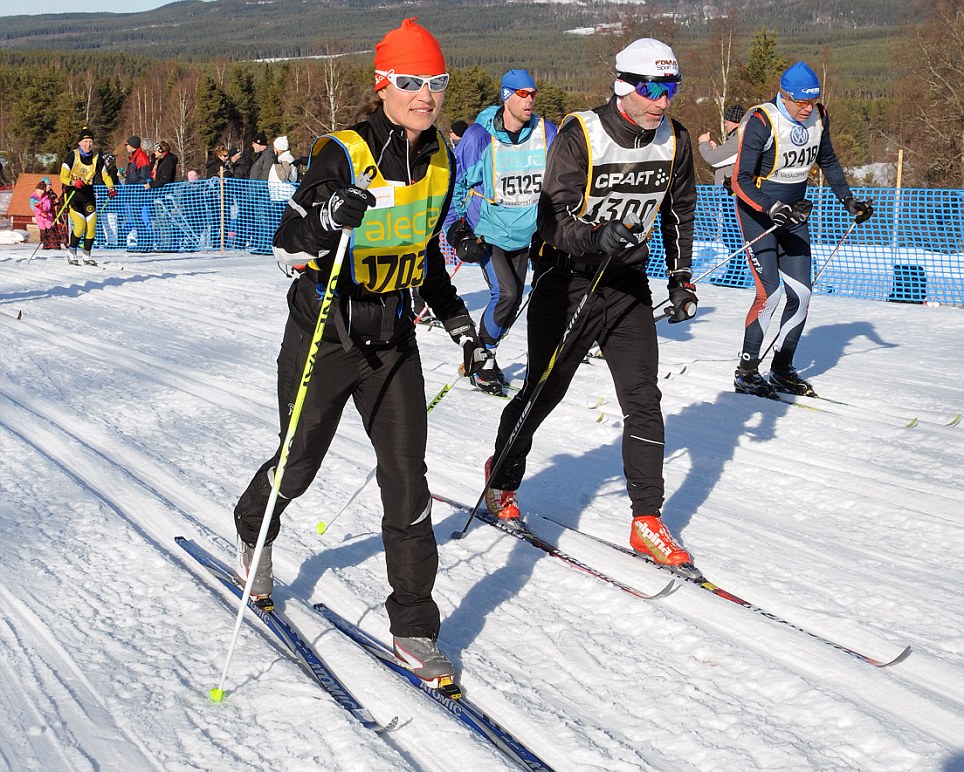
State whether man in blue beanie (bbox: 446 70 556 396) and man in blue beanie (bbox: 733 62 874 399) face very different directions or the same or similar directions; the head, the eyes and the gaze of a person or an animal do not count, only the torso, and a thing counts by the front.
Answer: same or similar directions

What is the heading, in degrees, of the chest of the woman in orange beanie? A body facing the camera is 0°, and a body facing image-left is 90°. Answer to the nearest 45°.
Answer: approximately 315°

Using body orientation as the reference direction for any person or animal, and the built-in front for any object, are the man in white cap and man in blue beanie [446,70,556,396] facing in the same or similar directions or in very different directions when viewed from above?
same or similar directions

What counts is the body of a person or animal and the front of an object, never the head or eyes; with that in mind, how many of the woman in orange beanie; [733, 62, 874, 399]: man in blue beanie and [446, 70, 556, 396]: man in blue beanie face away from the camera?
0

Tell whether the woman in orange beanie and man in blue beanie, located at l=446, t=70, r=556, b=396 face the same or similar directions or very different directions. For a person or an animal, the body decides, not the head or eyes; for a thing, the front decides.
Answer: same or similar directions

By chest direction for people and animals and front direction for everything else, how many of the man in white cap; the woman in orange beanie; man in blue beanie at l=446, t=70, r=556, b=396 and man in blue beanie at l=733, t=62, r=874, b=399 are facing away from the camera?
0

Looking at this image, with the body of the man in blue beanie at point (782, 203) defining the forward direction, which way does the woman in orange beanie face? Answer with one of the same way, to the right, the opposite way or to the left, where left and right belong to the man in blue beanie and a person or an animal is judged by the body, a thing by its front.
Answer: the same way

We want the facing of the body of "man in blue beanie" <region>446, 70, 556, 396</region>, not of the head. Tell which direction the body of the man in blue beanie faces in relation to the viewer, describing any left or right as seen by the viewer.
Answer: facing the viewer and to the right of the viewer

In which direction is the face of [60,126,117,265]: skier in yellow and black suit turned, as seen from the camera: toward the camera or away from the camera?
toward the camera

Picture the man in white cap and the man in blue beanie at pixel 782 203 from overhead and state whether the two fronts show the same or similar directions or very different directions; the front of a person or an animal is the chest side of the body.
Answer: same or similar directions

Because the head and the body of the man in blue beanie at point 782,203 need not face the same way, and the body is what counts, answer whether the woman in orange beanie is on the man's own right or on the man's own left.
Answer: on the man's own right

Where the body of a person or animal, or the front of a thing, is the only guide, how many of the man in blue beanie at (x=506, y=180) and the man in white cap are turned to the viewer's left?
0
